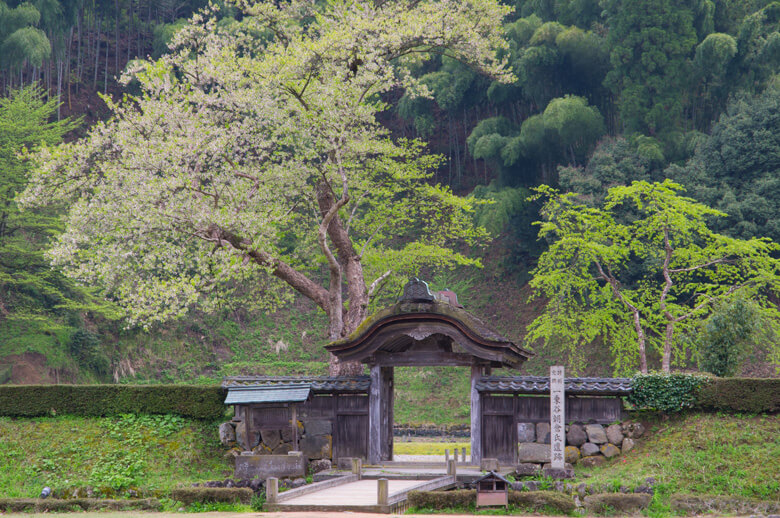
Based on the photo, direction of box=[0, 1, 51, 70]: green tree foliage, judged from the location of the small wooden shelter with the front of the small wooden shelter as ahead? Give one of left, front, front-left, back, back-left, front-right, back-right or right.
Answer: back-right

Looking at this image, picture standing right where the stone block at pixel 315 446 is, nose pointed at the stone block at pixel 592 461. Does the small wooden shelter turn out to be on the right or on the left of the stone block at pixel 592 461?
right

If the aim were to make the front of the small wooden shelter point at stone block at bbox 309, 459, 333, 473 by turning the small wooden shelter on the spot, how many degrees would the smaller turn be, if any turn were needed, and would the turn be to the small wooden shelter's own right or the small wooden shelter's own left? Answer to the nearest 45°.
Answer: approximately 135° to the small wooden shelter's own right

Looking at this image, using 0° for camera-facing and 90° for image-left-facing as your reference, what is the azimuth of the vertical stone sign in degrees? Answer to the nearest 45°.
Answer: approximately 0°

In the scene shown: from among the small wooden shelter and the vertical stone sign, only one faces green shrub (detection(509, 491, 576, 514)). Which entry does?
the vertical stone sign

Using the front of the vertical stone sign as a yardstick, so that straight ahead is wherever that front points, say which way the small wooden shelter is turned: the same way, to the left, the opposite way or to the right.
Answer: the same way

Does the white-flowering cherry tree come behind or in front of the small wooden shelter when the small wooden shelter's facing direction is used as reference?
behind

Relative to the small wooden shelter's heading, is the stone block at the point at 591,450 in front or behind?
behind

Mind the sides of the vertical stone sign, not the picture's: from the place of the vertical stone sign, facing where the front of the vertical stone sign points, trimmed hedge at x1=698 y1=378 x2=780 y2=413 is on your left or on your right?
on your left

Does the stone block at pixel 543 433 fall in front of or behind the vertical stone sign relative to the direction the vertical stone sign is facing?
behind

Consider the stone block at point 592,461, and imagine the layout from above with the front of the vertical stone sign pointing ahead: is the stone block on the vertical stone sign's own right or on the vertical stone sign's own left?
on the vertical stone sign's own left

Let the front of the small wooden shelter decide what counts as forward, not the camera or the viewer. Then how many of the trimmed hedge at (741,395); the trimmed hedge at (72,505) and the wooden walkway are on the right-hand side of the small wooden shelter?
2

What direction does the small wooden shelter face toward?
toward the camera

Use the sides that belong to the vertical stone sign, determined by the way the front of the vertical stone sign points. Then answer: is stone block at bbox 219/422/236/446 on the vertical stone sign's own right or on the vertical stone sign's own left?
on the vertical stone sign's own right

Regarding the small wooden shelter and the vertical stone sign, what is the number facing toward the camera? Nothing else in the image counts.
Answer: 2
